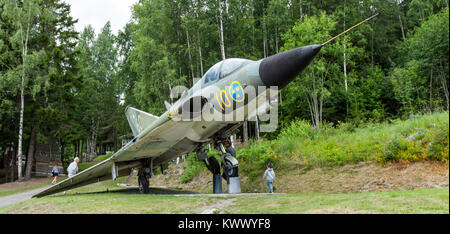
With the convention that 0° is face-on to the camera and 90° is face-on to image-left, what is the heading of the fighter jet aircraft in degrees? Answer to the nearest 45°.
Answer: approximately 315°
